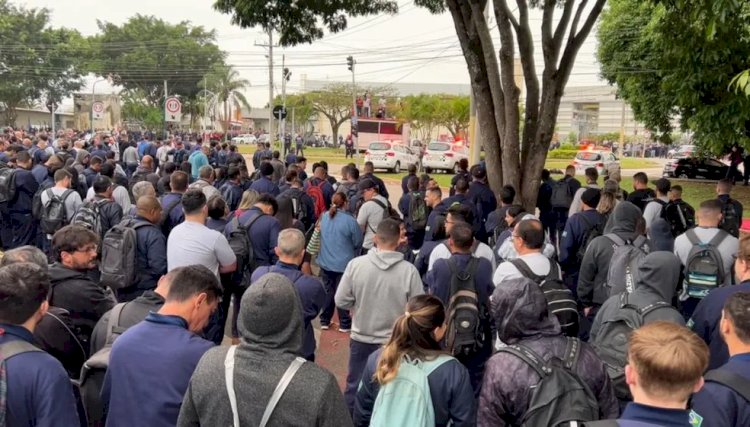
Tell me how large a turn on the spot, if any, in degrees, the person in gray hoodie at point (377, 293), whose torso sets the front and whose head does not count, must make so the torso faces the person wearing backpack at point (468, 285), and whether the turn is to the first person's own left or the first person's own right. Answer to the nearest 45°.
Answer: approximately 90° to the first person's own right

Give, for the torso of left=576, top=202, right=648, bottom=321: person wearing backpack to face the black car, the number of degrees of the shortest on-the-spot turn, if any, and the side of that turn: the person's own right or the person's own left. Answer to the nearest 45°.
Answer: approximately 45° to the person's own right

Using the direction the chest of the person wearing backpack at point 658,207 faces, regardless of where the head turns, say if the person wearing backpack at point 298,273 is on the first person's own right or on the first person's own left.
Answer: on the first person's own left

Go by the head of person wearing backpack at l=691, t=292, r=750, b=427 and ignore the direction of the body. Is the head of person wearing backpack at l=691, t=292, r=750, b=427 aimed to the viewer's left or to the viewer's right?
to the viewer's left

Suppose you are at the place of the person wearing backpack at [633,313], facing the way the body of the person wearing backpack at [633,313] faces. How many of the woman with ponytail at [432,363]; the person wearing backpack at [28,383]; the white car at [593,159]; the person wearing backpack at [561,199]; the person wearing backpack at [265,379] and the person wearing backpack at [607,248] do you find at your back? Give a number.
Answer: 3

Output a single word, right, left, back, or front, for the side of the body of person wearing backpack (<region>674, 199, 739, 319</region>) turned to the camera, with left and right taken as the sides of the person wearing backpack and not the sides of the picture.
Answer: back

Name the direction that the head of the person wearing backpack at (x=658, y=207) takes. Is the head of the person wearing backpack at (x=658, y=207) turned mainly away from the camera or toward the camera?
away from the camera

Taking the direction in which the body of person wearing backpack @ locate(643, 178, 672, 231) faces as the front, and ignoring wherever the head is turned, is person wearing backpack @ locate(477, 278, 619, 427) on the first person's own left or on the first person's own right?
on the first person's own left

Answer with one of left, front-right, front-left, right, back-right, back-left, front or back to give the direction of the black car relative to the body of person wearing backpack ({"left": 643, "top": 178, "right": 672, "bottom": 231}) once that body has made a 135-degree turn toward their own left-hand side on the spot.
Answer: back

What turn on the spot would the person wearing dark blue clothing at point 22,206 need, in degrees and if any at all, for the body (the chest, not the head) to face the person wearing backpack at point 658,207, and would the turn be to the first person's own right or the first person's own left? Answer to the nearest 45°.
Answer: approximately 90° to the first person's own right

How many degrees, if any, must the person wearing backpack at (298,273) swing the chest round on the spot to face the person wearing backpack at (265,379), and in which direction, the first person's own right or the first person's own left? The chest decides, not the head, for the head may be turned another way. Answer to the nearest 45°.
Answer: approximately 180°

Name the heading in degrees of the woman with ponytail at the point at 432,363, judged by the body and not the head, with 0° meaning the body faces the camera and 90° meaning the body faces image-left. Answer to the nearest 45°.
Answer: approximately 225°

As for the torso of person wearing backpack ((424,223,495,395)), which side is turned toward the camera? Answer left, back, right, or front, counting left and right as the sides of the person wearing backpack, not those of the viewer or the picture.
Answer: back

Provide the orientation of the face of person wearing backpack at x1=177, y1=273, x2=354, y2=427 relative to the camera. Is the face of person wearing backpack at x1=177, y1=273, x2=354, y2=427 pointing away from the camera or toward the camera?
away from the camera

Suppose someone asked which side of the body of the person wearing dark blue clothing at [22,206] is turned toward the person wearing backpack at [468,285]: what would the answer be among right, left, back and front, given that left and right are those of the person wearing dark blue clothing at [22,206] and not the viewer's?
right

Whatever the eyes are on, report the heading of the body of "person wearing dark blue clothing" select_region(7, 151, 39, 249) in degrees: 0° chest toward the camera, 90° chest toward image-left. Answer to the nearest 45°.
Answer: approximately 225°
